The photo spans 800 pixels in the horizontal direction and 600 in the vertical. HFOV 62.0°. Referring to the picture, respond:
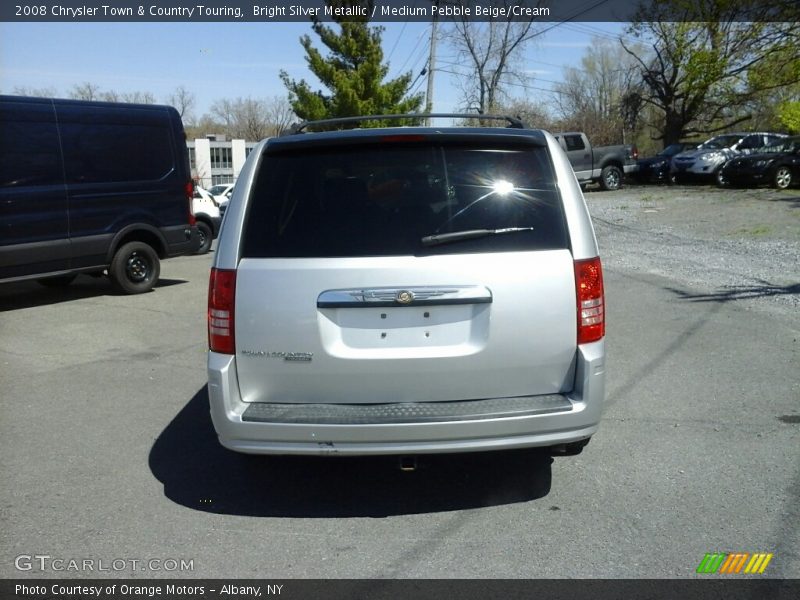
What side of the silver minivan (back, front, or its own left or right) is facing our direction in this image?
back

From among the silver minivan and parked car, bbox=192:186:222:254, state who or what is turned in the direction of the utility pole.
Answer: the silver minivan

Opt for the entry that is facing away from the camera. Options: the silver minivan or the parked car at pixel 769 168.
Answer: the silver minivan

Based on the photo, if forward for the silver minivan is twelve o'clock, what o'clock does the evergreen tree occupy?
The evergreen tree is roughly at 12 o'clock from the silver minivan.

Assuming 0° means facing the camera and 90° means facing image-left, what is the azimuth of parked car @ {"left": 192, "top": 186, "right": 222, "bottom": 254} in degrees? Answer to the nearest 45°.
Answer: approximately 315°

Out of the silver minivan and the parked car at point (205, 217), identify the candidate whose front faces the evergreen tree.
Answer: the silver minivan

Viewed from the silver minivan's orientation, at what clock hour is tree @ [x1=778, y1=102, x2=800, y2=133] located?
The tree is roughly at 1 o'clock from the silver minivan.

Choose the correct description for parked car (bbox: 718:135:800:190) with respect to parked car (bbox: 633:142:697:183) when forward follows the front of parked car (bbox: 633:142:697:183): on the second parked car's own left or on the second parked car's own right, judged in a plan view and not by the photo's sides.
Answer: on the second parked car's own left

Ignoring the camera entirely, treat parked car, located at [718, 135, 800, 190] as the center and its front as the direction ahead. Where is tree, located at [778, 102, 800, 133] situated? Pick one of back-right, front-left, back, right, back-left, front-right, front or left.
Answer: back-right
